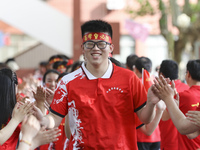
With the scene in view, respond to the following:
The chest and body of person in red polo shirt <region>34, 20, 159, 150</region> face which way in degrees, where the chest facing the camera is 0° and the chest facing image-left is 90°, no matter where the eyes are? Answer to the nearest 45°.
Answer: approximately 0°

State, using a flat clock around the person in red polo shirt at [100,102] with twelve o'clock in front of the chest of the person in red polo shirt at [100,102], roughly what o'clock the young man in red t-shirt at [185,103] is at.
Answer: the young man in red t-shirt at [185,103] is roughly at 8 o'clock from the person in red polo shirt at [100,102].

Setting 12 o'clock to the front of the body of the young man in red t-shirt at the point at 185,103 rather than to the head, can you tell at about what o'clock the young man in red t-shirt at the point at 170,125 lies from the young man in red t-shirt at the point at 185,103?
the young man in red t-shirt at the point at 170,125 is roughly at 1 o'clock from the young man in red t-shirt at the point at 185,103.
